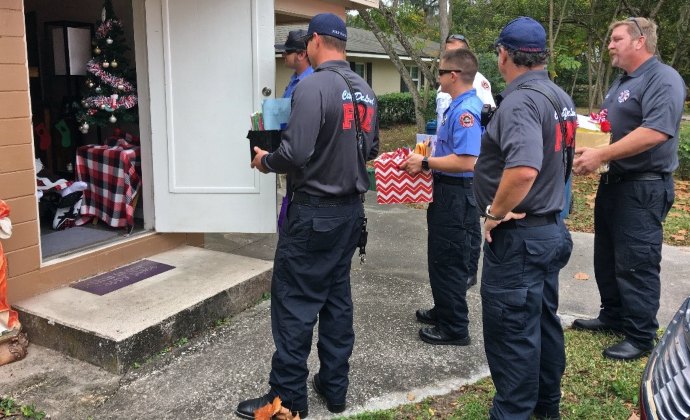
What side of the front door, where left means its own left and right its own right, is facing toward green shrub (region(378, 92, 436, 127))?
back

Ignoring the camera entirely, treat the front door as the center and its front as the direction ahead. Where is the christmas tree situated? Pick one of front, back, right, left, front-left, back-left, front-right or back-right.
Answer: back-right

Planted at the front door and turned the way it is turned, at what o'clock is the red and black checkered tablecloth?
The red and black checkered tablecloth is roughly at 4 o'clock from the front door.

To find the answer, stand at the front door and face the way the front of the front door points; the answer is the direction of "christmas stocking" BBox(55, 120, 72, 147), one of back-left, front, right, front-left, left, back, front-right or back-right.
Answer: back-right

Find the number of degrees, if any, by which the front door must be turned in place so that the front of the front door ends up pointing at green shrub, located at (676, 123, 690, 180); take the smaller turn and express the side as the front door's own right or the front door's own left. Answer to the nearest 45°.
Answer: approximately 135° to the front door's own left

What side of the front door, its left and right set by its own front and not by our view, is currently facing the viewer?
front

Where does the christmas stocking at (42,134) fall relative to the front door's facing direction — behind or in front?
behind
